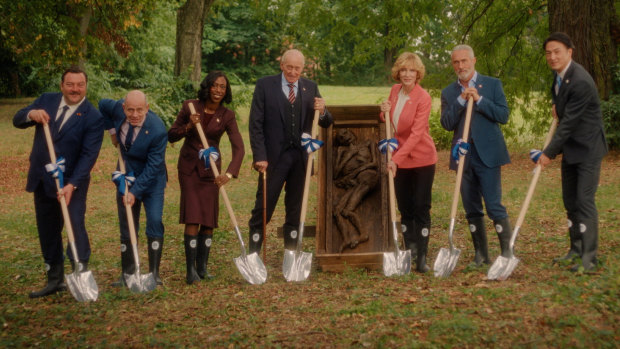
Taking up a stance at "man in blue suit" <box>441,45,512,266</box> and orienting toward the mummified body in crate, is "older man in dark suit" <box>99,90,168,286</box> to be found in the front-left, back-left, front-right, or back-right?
front-left

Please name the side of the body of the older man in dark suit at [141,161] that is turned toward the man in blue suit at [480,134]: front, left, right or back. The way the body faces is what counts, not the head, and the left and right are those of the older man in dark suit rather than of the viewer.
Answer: left

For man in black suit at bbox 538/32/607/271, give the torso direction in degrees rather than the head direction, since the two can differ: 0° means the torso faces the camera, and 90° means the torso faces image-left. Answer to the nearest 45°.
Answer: approximately 45°

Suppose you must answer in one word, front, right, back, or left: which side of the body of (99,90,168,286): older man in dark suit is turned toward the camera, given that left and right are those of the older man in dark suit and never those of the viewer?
front

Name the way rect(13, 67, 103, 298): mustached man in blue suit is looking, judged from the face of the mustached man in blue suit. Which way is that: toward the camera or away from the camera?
toward the camera

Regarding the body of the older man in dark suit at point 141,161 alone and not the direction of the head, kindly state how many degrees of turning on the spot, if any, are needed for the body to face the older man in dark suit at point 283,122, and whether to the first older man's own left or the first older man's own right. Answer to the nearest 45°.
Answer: approximately 90° to the first older man's own left

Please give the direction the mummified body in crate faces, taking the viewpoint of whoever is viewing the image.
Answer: facing the viewer and to the left of the viewer

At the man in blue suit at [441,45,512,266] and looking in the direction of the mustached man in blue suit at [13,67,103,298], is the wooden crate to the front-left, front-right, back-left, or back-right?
front-right

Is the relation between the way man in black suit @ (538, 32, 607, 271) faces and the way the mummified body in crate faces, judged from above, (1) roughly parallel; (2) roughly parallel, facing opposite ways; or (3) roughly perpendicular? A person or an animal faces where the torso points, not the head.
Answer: roughly parallel

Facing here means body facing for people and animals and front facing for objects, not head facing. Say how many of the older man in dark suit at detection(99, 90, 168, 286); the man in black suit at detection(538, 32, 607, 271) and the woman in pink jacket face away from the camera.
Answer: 0

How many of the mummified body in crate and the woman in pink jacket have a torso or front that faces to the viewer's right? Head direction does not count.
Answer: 0

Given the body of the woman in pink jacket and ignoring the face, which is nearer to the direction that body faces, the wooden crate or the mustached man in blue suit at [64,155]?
the mustached man in blue suit
